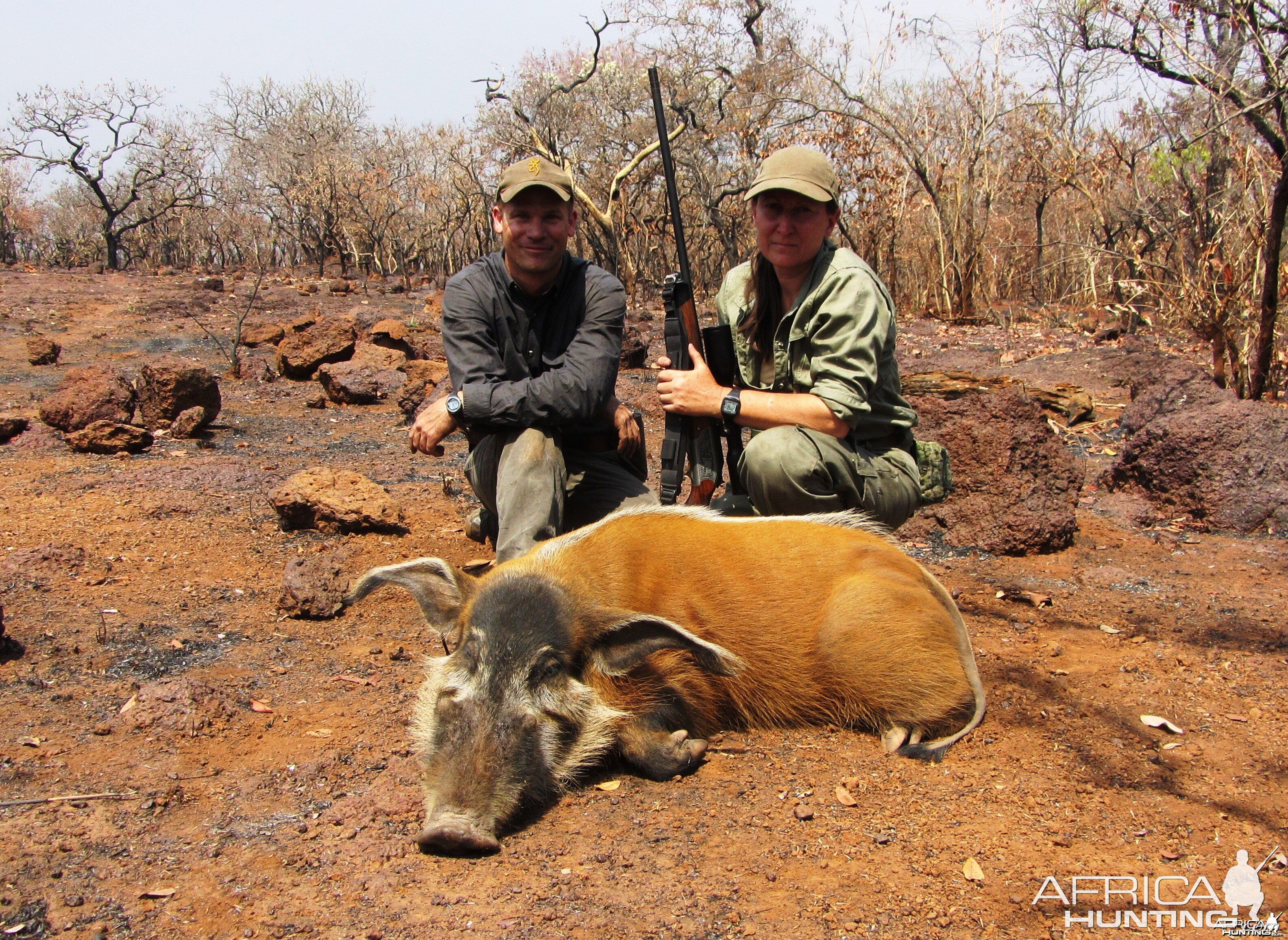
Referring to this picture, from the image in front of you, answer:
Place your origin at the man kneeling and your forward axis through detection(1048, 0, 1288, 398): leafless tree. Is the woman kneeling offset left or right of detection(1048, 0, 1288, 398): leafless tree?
right

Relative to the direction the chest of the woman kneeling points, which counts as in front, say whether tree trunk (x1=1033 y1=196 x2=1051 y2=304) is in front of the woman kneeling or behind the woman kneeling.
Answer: behind

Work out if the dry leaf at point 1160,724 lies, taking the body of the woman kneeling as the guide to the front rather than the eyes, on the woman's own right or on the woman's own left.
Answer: on the woman's own left

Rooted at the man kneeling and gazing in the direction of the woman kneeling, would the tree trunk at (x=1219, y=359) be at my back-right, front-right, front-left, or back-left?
front-left

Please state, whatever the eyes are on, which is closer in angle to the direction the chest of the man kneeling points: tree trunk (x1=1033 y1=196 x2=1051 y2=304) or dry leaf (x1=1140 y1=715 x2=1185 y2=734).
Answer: the dry leaf

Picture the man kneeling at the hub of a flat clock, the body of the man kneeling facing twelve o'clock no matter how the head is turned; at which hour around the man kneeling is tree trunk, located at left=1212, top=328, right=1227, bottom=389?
The tree trunk is roughly at 8 o'clock from the man kneeling.

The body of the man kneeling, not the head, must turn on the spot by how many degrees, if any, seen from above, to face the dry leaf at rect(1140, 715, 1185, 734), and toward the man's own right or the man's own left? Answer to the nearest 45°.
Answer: approximately 45° to the man's own left

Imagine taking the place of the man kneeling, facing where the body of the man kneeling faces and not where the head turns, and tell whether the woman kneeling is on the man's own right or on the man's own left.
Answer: on the man's own left

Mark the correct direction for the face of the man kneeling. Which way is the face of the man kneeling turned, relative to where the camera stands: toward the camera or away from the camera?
toward the camera

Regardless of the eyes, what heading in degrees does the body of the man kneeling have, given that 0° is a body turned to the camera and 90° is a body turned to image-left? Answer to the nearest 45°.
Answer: approximately 0°

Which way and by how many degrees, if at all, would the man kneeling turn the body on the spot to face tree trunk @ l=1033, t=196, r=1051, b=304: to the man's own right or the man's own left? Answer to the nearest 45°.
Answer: approximately 135° to the man's own left

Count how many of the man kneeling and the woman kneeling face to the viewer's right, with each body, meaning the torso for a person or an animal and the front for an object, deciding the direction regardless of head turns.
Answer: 0

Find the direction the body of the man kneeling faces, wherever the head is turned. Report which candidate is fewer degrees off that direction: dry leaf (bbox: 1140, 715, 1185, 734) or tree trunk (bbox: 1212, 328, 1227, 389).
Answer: the dry leaf

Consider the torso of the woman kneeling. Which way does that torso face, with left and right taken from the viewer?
facing the viewer and to the left of the viewer

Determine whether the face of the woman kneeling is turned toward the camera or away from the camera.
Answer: toward the camera

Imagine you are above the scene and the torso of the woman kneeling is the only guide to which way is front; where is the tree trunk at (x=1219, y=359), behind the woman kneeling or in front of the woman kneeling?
behind
